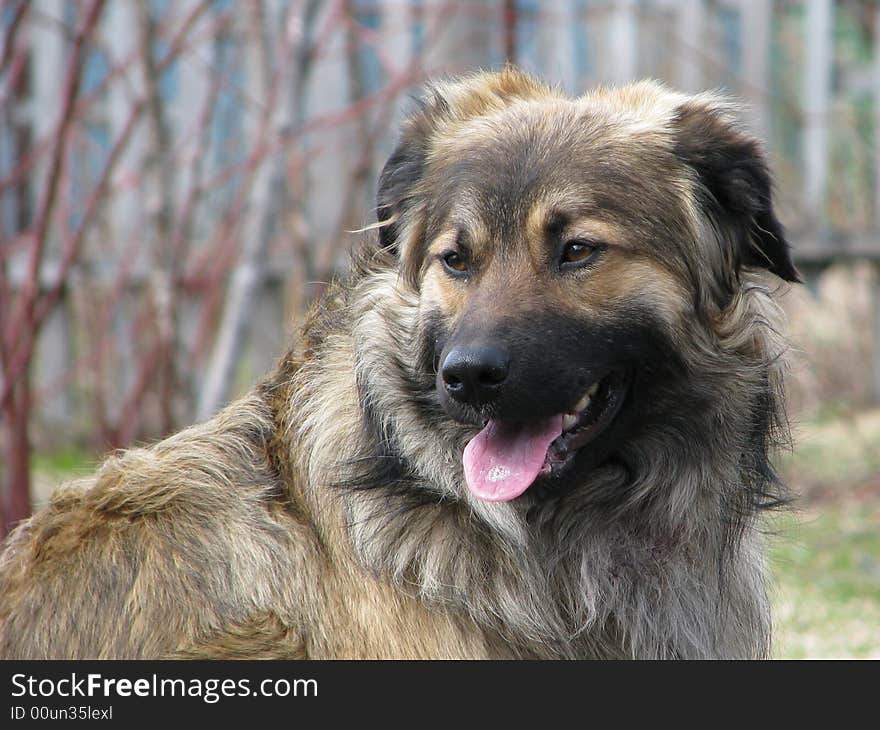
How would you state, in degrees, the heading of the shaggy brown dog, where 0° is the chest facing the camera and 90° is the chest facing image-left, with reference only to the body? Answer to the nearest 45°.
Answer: approximately 315°
